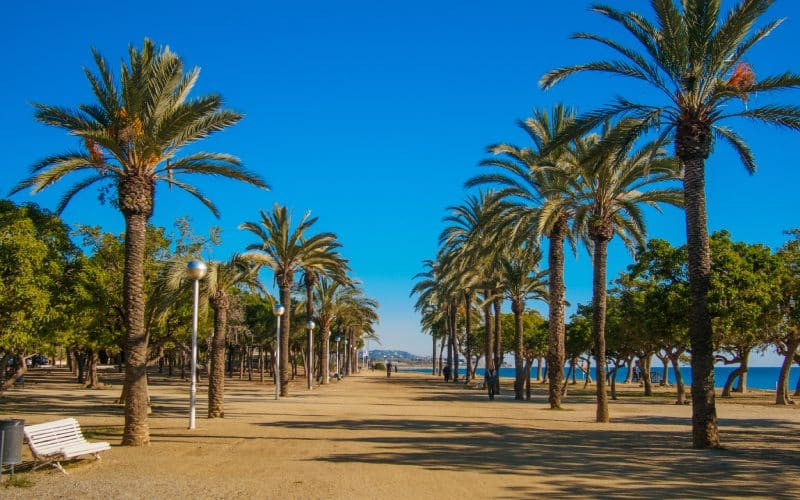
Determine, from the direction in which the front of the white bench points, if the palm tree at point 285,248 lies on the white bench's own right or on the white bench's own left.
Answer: on the white bench's own left

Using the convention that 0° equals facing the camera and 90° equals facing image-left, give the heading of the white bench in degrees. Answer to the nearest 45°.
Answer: approximately 315°

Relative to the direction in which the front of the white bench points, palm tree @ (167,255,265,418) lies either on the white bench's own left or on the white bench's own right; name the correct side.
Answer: on the white bench's own left

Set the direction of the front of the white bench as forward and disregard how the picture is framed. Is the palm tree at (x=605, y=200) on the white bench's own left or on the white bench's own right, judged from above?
on the white bench's own left

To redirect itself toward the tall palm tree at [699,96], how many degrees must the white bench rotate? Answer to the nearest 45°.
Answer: approximately 45° to its left

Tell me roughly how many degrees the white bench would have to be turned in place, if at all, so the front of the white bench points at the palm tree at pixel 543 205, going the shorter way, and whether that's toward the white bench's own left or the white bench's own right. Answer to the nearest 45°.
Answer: approximately 90° to the white bench's own left

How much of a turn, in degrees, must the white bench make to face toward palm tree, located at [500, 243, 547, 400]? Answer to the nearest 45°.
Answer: approximately 90° to its left

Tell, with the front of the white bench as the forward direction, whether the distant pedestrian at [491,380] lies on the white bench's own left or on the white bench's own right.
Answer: on the white bench's own left
